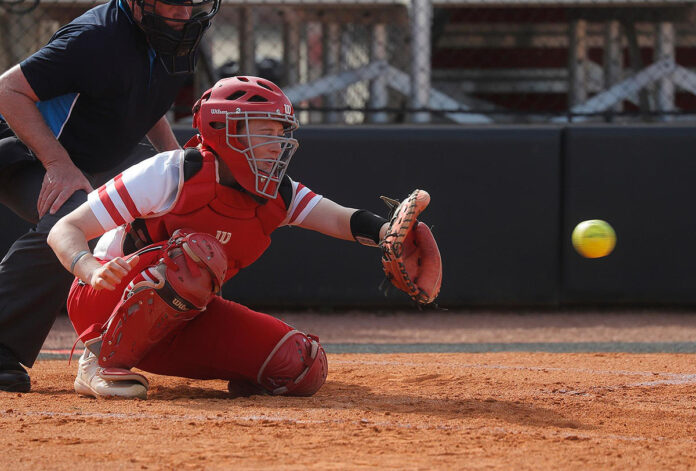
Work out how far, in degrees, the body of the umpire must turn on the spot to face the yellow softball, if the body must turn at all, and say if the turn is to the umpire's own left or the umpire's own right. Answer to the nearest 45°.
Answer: approximately 45° to the umpire's own left

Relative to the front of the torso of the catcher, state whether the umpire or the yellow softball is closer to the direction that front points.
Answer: the yellow softball

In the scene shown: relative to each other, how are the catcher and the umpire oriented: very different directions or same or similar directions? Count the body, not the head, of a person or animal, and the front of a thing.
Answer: same or similar directions

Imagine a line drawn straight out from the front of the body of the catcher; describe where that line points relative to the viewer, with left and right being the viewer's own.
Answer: facing the viewer and to the right of the viewer

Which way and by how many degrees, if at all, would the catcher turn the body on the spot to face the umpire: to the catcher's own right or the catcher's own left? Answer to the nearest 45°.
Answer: approximately 180°

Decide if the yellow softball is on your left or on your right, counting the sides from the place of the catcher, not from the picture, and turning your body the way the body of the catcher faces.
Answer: on your left

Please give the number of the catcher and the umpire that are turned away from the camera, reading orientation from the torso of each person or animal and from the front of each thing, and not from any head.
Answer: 0

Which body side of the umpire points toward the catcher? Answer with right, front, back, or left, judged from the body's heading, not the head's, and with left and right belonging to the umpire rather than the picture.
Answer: front

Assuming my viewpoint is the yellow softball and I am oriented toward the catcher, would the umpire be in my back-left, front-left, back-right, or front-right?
front-right
